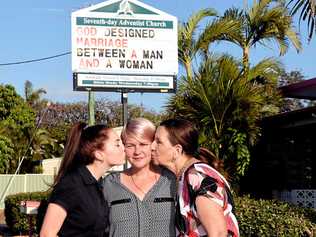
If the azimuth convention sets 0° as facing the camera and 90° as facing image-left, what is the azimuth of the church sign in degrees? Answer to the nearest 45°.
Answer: approximately 0°

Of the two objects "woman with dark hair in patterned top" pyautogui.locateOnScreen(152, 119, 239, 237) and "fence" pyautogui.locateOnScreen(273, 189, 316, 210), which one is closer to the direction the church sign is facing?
the woman with dark hair in patterned top

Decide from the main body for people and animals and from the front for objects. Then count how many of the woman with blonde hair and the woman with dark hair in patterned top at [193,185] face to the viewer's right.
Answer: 0

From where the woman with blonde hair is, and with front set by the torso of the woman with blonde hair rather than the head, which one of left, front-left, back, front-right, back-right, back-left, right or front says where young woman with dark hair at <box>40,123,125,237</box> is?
right

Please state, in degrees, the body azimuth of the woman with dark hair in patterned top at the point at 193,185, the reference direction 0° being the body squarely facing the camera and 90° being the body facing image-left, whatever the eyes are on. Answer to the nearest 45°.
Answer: approximately 90°

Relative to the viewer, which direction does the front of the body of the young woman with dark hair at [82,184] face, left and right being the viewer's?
facing to the right of the viewer

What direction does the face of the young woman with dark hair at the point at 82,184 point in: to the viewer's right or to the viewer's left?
to the viewer's right

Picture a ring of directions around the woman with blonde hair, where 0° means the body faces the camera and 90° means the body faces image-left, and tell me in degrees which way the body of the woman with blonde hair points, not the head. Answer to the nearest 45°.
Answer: approximately 0°
